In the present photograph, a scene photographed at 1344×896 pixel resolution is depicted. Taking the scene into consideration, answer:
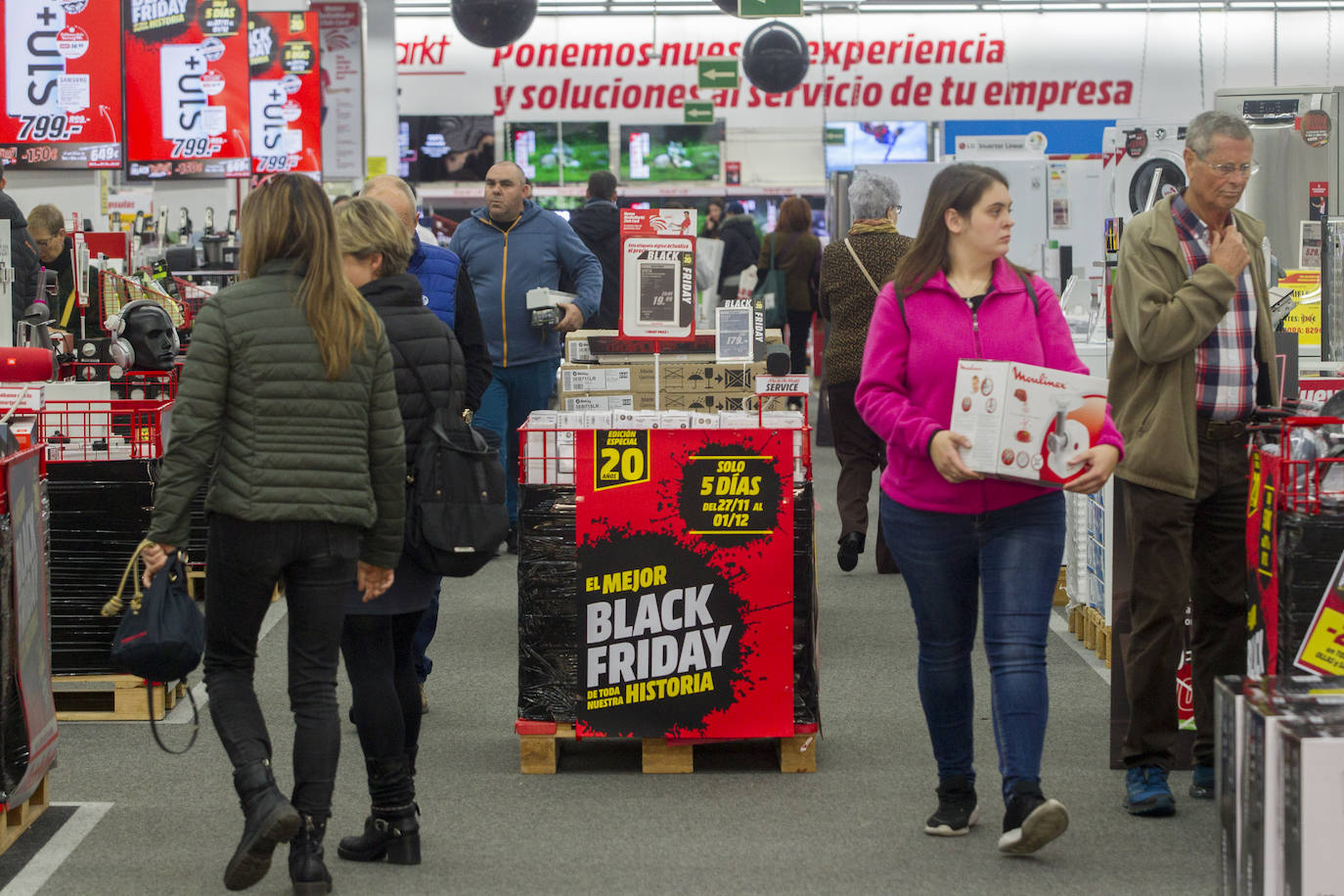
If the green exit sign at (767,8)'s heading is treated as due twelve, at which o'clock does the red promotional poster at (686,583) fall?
The red promotional poster is roughly at 12 o'clock from the green exit sign.

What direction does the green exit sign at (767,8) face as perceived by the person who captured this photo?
facing the viewer

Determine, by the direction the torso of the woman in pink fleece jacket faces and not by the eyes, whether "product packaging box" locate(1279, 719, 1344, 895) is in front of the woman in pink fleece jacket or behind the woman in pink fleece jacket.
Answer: in front

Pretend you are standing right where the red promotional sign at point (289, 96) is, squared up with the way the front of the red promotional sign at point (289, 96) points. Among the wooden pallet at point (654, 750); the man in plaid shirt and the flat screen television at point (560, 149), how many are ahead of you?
2

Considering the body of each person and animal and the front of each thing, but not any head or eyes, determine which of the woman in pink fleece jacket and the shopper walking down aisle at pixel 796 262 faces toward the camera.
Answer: the woman in pink fleece jacket

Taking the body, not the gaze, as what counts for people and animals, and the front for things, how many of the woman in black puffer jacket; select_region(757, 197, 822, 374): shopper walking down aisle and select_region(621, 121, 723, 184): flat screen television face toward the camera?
1

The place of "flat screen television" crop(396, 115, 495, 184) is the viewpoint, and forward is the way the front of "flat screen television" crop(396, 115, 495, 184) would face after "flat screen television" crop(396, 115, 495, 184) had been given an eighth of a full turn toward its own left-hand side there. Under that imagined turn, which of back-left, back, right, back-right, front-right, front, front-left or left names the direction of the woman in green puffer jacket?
front-right

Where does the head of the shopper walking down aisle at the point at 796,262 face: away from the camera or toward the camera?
away from the camera

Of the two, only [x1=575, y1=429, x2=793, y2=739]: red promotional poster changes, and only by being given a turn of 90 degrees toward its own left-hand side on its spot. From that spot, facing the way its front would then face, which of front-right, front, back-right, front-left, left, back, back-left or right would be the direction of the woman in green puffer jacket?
back-right

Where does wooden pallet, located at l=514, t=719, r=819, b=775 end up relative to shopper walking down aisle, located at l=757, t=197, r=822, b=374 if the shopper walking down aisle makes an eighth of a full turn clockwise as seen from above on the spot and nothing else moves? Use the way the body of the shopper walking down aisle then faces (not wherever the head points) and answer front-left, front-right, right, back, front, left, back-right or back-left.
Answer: back-right

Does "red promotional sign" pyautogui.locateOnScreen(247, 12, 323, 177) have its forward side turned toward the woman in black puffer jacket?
yes

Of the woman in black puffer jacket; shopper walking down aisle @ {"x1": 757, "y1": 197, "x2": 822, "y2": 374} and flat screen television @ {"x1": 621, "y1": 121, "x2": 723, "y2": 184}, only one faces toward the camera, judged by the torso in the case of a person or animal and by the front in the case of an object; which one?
the flat screen television

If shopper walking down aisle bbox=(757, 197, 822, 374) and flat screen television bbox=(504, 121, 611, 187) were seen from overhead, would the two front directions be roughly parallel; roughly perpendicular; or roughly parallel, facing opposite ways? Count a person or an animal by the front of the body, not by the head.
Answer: roughly parallel, facing opposite ways

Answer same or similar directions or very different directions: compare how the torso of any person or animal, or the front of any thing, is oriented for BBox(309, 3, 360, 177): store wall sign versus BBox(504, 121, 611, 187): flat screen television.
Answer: same or similar directions

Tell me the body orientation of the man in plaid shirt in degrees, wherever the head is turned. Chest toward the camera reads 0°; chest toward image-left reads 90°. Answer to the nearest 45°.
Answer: approximately 315°

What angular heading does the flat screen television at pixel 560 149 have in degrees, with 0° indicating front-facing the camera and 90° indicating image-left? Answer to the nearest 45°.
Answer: approximately 0°

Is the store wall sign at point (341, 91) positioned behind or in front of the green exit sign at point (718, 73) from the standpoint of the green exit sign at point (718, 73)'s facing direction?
in front

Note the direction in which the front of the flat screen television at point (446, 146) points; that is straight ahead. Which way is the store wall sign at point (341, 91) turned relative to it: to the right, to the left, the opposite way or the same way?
the same way

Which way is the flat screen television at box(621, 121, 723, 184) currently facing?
toward the camera
